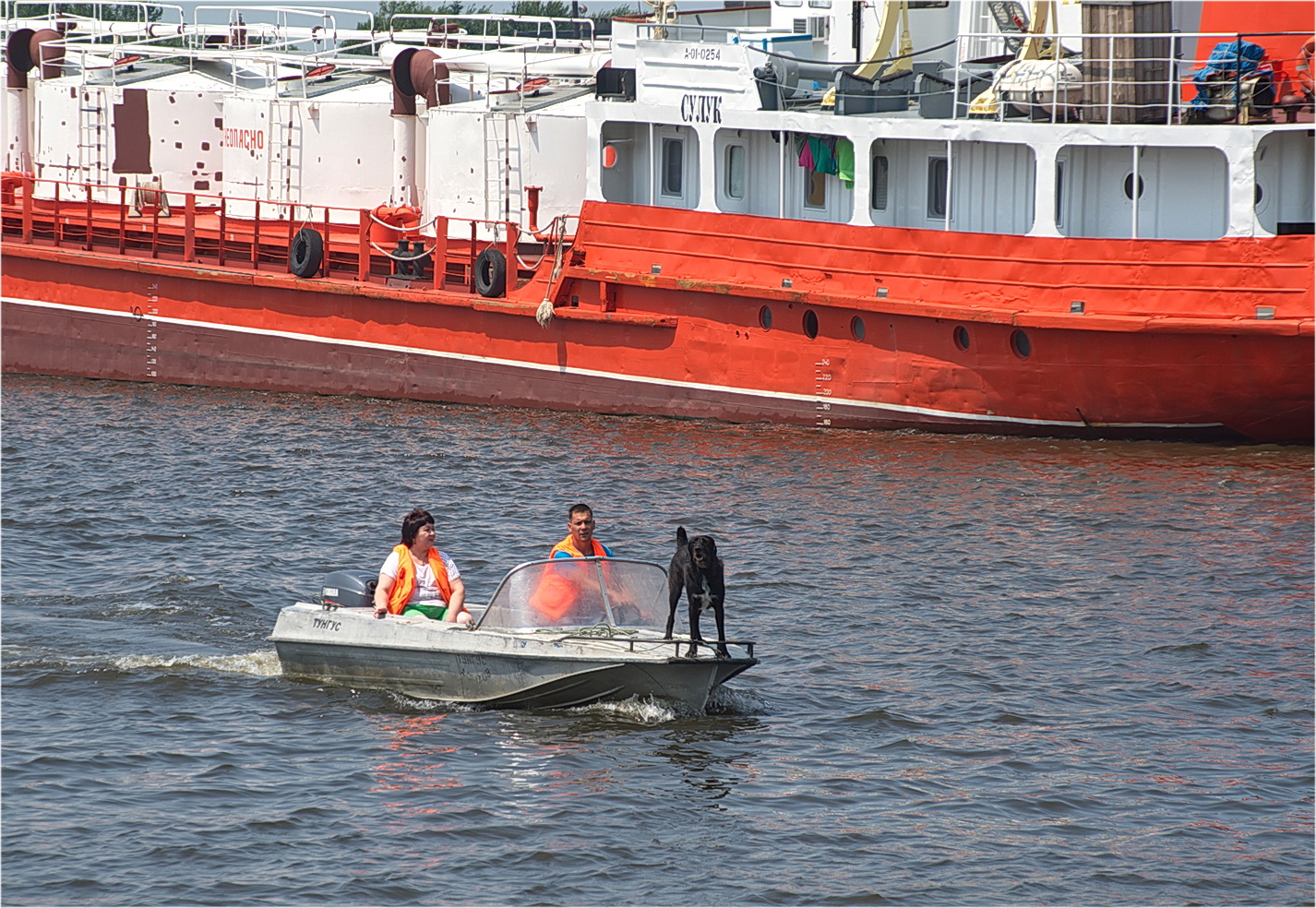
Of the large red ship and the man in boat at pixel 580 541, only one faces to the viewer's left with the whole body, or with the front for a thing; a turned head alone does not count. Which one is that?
the large red ship

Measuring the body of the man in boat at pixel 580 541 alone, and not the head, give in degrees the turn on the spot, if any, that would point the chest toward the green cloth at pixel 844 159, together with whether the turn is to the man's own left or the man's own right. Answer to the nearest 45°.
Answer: approximately 135° to the man's own left

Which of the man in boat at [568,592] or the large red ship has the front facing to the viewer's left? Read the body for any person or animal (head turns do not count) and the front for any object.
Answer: the large red ship

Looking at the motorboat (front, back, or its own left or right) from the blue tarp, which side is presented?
left

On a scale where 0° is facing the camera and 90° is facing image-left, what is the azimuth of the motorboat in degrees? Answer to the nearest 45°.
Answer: approximately 315°

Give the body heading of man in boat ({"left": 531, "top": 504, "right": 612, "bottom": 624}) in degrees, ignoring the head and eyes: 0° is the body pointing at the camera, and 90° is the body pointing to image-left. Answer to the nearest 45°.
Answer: approximately 315°

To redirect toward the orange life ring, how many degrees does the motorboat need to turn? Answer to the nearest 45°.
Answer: approximately 90° to its left
